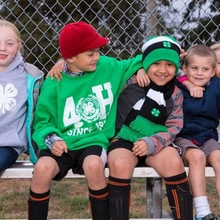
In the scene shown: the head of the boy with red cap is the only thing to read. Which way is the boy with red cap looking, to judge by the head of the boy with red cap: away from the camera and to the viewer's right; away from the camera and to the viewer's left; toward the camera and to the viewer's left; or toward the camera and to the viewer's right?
toward the camera and to the viewer's right

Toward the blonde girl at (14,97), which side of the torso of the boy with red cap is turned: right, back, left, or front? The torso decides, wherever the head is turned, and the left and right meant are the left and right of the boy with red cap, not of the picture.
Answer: right

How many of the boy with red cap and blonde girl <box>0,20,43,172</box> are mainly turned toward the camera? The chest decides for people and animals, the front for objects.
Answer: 2

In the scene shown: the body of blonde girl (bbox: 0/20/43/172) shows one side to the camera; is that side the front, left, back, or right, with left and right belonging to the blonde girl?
front

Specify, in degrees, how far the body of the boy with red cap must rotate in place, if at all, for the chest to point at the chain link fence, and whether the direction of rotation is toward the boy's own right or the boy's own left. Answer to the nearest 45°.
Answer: approximately 180°

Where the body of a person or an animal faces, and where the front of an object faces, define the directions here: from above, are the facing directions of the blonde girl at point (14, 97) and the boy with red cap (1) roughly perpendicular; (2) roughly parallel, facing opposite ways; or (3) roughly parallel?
roughly parallel

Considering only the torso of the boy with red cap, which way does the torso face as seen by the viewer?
toward the camera

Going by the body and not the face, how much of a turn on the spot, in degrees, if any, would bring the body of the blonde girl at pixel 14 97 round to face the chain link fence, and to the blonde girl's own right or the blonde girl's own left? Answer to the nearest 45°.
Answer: approximately 180°
